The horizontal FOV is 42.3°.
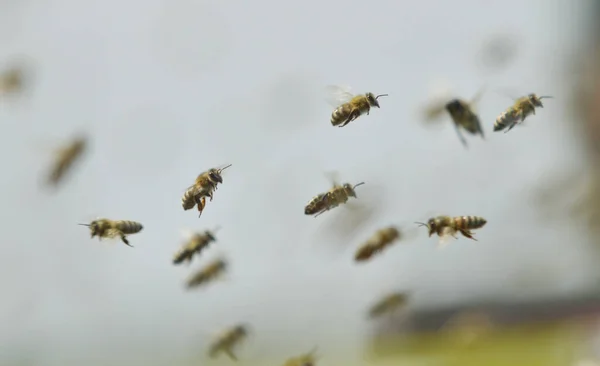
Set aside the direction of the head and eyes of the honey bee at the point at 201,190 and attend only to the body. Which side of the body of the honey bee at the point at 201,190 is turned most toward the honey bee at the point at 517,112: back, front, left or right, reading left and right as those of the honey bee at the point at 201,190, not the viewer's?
front

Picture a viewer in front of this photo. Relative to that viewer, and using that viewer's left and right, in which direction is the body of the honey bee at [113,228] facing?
facing to the left of the viewer

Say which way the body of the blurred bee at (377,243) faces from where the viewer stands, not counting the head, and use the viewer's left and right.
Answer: facing to the right of the viewer

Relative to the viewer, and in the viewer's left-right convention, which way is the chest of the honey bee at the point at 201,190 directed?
facing to the right of the viewer

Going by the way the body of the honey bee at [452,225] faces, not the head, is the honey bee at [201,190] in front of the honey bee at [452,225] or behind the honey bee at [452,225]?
in front

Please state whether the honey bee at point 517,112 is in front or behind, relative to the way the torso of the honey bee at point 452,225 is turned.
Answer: behind

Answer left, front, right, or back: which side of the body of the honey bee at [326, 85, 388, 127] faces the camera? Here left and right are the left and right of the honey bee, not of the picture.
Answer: right

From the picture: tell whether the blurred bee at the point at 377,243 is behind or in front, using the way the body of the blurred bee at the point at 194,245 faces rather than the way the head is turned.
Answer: in front

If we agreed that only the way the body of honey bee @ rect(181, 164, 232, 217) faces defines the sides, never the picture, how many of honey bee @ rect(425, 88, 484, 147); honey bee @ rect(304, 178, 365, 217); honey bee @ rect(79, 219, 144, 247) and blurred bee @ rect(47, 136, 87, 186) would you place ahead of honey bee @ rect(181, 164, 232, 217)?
2

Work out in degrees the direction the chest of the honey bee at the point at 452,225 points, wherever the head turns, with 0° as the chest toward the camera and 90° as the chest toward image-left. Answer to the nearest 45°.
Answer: approximately 90°

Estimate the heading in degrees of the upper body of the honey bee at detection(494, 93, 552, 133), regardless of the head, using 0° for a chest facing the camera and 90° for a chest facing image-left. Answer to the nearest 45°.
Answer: approximately 270°

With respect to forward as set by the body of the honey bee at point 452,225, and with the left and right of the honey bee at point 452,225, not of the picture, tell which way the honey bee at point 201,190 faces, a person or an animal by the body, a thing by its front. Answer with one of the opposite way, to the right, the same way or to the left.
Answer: the opposite way

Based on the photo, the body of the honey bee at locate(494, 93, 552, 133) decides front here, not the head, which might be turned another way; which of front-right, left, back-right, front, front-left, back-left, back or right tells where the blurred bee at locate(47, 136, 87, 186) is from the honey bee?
back

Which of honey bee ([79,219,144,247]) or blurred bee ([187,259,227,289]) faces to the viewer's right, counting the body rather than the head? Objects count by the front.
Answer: the blurred bee
